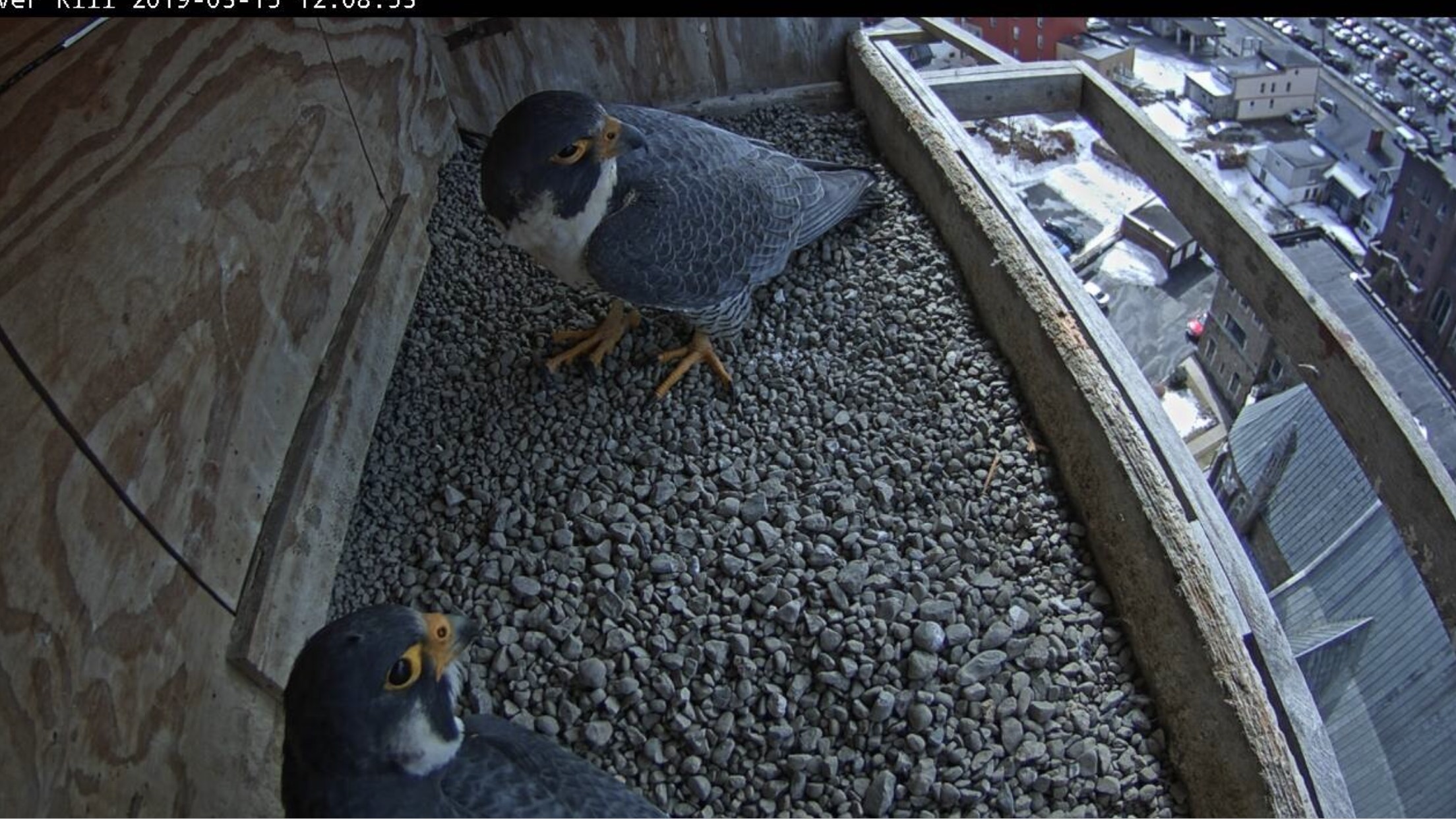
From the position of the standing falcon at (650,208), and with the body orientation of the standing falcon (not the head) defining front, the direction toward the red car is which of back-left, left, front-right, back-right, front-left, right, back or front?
back-left

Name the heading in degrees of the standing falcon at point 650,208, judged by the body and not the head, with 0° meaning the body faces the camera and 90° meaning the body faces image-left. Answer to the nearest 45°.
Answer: approximately 45°

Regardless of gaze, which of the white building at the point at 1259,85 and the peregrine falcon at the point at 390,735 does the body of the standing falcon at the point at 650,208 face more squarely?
the peregrine falcon
